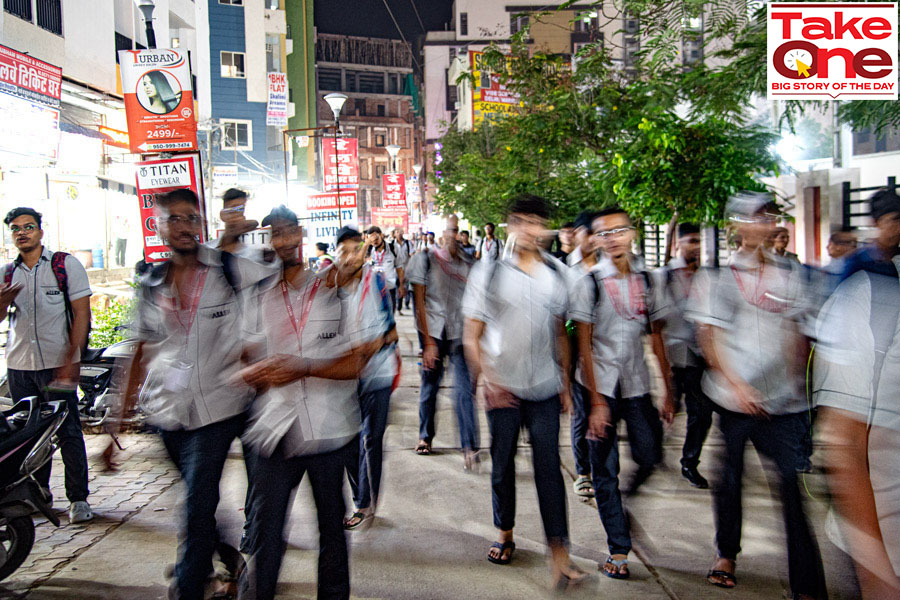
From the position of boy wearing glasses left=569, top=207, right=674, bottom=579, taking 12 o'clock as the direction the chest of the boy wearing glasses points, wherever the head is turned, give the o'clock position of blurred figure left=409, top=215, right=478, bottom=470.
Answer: The blurred figure is roughly at 5 o'clock from the boy wearing glasses.

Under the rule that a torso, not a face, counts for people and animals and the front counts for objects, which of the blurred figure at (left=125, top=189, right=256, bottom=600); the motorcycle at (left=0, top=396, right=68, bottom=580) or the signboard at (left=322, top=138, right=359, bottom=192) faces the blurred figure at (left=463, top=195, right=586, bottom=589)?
the signboard

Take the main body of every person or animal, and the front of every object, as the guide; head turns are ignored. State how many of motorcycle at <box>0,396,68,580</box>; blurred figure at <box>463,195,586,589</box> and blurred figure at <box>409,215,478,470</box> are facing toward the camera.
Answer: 2

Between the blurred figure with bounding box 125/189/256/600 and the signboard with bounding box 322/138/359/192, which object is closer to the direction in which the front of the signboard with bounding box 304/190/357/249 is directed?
the blurred figure

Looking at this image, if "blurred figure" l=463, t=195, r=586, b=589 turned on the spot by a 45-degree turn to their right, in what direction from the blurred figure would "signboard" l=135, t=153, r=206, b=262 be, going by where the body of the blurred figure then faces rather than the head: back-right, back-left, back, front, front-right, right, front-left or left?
right

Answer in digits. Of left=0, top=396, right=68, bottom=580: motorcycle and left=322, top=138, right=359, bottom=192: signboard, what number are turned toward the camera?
1

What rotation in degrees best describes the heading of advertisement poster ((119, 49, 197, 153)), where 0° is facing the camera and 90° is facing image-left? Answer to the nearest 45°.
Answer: approximately 0°

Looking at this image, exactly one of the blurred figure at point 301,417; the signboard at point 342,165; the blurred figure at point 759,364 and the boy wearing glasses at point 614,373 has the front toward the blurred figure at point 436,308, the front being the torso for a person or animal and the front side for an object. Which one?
the signboard

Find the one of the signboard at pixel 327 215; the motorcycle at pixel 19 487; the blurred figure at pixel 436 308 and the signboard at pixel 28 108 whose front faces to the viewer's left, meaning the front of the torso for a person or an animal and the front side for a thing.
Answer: the motorcycle

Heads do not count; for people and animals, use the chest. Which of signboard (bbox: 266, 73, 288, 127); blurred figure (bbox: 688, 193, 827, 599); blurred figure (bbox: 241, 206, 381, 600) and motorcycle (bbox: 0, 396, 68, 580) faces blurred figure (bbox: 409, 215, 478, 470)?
the signboard

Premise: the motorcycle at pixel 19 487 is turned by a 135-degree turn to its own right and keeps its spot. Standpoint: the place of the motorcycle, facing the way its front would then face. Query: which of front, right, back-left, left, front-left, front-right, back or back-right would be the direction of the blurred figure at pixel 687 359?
front-right
